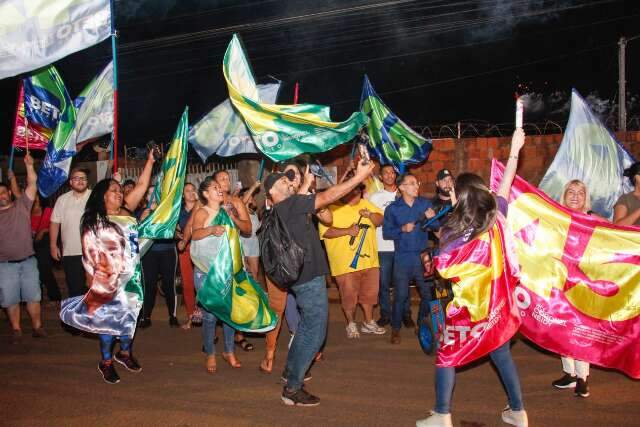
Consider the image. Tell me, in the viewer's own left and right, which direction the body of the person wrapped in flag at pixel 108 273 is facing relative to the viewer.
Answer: facing the viewer and to the right of the viewer

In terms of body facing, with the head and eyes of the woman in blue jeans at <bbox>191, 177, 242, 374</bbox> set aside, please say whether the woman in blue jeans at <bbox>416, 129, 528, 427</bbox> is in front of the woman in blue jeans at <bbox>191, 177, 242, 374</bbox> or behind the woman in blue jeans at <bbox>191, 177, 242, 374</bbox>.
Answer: in front

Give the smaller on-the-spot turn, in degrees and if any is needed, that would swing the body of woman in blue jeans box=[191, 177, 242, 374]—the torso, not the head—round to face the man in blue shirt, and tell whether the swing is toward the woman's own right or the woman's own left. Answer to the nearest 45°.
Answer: approximately 45° to the woman's own left

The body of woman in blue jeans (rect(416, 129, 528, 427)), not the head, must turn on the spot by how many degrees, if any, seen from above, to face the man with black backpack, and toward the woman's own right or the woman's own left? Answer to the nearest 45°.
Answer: approximately 45° to the woman's own left

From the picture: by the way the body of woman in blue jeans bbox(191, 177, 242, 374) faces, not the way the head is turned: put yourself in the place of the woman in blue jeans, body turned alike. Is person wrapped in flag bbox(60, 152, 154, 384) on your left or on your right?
on your right

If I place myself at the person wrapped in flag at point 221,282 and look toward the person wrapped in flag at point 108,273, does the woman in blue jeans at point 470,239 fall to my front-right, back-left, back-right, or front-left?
back-left

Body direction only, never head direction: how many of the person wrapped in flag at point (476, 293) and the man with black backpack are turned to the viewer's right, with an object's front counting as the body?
1

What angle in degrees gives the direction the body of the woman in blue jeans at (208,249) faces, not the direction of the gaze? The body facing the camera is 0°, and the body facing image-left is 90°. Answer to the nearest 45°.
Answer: approximately 315°

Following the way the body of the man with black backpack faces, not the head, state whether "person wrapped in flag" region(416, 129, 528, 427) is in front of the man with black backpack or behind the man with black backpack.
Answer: in front

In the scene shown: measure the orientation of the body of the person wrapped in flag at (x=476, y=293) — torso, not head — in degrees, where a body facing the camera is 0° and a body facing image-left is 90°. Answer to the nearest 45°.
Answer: approximately 135°
